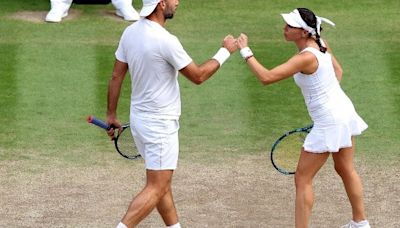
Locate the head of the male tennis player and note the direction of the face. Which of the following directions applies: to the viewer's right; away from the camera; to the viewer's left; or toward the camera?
to the viewer's right

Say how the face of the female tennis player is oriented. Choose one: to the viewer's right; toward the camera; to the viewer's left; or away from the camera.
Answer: to the viewer's left

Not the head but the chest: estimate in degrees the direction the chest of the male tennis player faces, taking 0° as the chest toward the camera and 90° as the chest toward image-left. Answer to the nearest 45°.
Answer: approximately 225°

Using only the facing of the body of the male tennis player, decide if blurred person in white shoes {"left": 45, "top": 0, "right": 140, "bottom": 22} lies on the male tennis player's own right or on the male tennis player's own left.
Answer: on the male tennis player's own left
